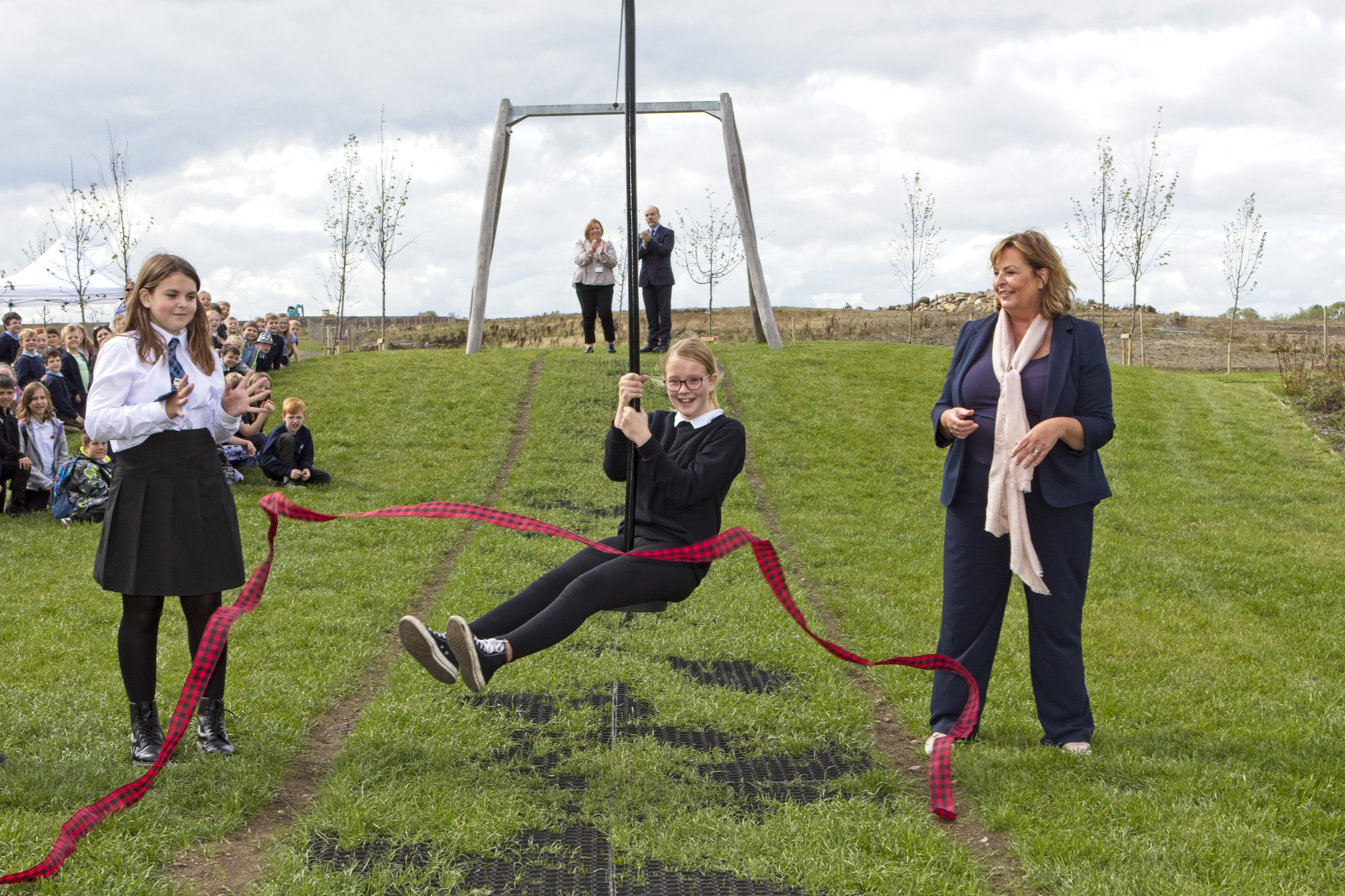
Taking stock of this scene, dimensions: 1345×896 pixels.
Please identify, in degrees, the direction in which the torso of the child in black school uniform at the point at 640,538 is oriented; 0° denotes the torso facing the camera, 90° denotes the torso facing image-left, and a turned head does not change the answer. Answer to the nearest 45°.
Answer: approximately 45°

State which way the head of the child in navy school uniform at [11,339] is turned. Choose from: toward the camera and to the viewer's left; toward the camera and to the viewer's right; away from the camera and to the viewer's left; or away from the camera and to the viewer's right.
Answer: toward the camera and to the viewer's right

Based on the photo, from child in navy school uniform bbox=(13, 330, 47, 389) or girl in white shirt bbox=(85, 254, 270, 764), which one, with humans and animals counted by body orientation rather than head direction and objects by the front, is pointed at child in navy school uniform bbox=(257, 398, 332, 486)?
child in navy school uniform bbox=(13, 330, 47, 389)

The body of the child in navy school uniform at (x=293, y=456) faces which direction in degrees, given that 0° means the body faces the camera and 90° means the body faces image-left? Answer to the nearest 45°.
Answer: approximately 0°

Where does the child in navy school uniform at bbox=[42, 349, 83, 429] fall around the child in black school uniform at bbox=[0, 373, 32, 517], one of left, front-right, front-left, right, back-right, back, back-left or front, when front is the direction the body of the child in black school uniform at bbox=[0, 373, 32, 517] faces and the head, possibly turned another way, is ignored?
back-left

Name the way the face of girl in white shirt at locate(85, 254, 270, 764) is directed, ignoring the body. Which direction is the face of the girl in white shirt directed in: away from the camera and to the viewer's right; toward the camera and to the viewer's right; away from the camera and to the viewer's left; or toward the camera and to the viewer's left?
toward the camera and to the viewer's right
